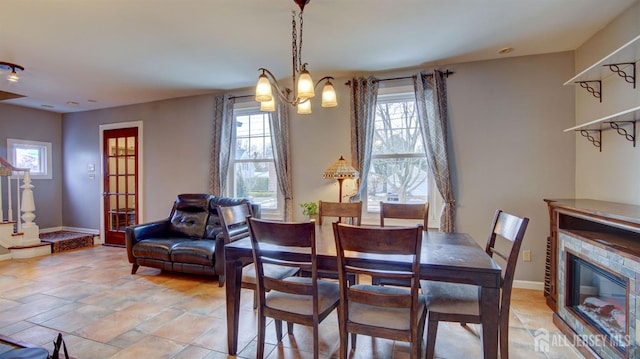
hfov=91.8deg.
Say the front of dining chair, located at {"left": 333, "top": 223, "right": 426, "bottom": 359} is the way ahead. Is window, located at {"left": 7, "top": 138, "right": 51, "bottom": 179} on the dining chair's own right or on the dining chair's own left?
on the dining chair's own left

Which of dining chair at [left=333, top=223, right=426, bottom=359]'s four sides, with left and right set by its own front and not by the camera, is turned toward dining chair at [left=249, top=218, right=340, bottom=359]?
left

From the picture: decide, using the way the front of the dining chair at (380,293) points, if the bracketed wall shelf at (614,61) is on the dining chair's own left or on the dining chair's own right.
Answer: on the dining chair's own right

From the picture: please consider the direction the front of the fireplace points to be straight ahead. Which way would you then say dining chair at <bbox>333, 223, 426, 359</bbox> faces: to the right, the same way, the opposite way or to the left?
to the right

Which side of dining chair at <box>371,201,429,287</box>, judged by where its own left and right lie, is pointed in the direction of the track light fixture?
right

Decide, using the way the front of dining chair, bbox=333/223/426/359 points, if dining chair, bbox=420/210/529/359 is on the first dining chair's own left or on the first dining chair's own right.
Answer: on the first dining chair's own right

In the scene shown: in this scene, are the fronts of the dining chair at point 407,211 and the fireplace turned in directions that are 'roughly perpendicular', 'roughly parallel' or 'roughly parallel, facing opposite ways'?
roughly perpendicular

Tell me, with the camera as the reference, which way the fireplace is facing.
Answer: facing the viewer and to the left of the viewer

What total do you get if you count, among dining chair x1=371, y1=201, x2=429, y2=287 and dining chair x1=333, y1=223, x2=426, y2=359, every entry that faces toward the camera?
1

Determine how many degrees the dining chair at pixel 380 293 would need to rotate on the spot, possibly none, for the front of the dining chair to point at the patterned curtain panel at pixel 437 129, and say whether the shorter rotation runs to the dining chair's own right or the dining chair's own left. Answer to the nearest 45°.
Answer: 0° — it already faces it

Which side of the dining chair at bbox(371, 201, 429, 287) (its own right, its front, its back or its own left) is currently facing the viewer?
front

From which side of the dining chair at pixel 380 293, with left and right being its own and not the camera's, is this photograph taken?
back

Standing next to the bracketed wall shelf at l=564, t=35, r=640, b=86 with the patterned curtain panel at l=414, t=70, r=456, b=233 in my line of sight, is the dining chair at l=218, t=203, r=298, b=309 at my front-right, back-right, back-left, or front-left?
front-left

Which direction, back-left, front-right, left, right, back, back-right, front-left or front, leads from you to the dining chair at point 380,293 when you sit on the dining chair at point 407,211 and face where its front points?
front

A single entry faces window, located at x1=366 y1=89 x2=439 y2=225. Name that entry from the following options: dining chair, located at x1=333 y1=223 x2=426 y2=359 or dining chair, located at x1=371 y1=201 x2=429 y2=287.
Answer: dining chair, located at x1=333 y1=223 x2=426 y2=359

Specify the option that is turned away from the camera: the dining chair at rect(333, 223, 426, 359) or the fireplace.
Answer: the dining chair

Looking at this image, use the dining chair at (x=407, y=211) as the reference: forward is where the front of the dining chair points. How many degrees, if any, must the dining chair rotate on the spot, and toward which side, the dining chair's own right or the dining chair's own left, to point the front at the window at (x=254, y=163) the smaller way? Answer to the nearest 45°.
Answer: approximately 135° to the dining chair's own right

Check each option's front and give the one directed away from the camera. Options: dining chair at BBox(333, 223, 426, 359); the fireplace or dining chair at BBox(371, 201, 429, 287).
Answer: dining chair at BBox(333, 223, 426, 359)

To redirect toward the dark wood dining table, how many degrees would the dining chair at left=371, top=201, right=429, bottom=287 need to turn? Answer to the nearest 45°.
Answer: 0° — it already faces it

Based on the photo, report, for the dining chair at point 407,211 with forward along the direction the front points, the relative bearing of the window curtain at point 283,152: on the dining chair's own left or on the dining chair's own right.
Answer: on the dining chair's own right
